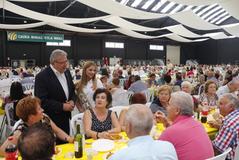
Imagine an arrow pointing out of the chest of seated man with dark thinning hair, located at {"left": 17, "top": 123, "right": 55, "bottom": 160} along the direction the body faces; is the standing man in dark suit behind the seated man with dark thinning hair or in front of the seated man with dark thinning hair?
in front

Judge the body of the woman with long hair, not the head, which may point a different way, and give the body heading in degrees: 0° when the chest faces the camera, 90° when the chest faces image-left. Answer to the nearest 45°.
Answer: approximately 315°

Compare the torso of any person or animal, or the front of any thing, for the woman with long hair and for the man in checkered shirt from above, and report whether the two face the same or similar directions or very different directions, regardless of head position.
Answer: very different directions

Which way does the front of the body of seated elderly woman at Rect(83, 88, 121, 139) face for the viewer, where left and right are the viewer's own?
facing the viewer

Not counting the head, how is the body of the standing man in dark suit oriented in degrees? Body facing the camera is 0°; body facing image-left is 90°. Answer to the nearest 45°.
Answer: approximately 315°

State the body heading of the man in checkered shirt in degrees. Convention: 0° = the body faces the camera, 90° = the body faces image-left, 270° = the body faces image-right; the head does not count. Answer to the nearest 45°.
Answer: approximately 90°

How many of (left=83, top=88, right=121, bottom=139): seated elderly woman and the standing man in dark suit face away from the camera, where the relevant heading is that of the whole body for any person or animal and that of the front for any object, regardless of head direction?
0

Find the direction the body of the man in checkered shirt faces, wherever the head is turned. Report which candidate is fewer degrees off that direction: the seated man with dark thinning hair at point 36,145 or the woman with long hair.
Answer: the woman with long hair

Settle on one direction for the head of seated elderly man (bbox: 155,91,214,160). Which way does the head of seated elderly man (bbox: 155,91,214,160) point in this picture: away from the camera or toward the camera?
away from the camera

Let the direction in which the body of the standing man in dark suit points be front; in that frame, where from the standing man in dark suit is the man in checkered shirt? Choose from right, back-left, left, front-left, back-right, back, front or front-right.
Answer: front

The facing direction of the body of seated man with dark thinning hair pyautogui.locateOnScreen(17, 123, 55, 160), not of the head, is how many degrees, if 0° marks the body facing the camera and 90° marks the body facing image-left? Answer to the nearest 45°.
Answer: approximately 180°

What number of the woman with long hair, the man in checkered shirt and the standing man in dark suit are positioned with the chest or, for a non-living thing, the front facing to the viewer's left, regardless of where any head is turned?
1

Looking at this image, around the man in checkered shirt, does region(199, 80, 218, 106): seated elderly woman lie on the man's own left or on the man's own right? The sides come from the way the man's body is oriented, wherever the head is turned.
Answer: on the man's own right

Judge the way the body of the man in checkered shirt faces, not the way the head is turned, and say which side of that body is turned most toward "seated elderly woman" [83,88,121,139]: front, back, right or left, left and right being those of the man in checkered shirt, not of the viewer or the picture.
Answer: front
